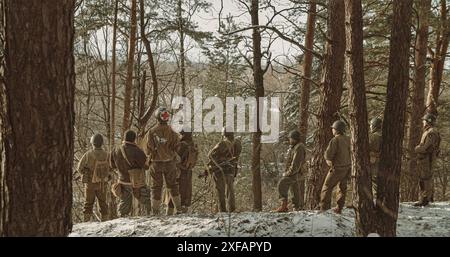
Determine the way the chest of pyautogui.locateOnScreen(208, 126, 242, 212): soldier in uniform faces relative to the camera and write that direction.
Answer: away from the camera

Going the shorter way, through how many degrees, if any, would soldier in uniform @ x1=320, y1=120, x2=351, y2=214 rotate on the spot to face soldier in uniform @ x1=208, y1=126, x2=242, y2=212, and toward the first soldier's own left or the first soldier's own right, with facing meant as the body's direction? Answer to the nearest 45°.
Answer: approximately 45° to the first soldier's own left

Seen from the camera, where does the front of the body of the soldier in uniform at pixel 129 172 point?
away from the camera

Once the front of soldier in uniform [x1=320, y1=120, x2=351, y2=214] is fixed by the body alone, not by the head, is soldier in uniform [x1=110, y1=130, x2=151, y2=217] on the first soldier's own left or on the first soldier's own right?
on the first soldier's own left

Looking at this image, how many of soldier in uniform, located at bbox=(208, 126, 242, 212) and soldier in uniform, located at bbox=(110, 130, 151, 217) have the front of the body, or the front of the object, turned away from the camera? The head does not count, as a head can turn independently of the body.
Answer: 2

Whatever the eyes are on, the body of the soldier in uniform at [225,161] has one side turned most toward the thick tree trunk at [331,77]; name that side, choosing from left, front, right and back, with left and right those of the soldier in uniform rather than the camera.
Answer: right

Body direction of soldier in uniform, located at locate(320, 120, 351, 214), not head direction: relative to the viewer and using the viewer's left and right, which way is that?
facing away from the viewer and to the left of the viewer
